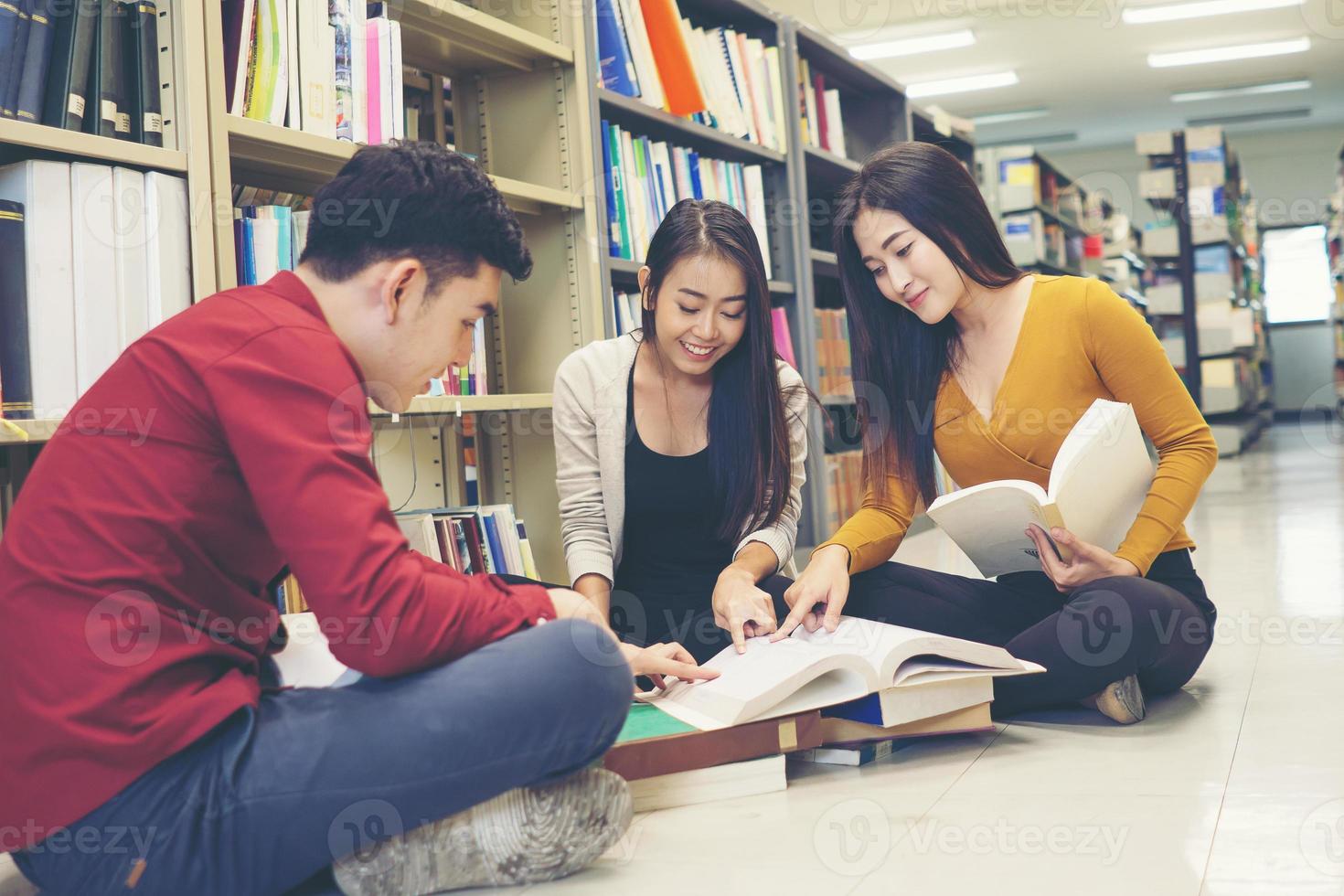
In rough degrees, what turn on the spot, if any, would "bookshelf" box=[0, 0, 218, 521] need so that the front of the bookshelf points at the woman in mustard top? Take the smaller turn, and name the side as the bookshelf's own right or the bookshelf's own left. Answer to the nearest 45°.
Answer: approximately 45° to the bookshelf's own left

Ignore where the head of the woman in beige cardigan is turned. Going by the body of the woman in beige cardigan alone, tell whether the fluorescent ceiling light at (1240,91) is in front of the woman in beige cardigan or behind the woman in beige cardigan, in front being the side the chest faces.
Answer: behind

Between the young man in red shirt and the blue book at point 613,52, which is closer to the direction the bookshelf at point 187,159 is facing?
the young man in red shirt

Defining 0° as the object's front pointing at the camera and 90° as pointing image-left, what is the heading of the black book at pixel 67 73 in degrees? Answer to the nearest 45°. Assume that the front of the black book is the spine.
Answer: approximately 0°

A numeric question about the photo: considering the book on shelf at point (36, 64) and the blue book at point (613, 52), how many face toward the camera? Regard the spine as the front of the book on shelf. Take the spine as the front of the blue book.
2

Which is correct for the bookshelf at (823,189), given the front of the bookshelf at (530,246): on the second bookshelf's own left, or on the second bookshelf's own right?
on the second bookshelf's own left

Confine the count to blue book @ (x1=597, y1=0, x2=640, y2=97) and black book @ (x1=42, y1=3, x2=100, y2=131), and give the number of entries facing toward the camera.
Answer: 2
